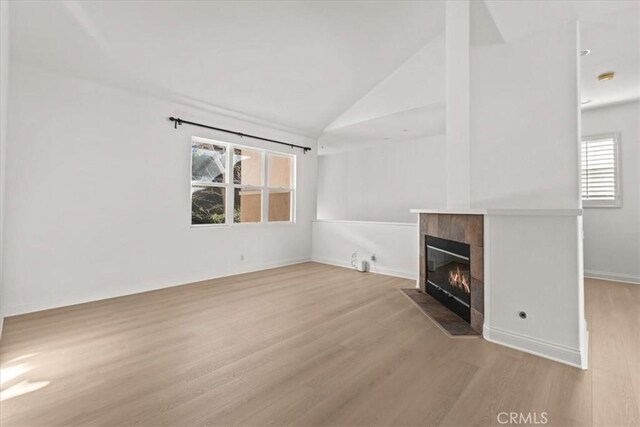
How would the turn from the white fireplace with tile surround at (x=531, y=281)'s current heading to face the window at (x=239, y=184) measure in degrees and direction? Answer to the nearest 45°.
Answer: approximately 45° to its right

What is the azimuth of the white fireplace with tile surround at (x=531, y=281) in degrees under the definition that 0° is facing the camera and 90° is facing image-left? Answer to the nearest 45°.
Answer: approximately 45°
